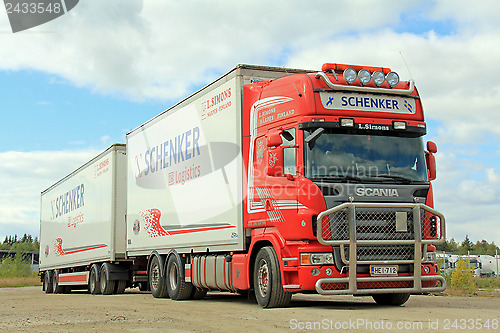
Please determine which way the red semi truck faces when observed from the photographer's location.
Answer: facing the viewer and to the right of the viewer

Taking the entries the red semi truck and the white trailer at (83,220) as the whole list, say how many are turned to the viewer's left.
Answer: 0

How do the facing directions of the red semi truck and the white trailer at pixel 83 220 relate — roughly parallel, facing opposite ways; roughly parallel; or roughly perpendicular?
roughly parallel

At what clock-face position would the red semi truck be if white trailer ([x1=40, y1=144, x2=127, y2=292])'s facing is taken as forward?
The red semi truck is roughly at 1 o'clock from the white trailer.

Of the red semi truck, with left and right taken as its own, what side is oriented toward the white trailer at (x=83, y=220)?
back
